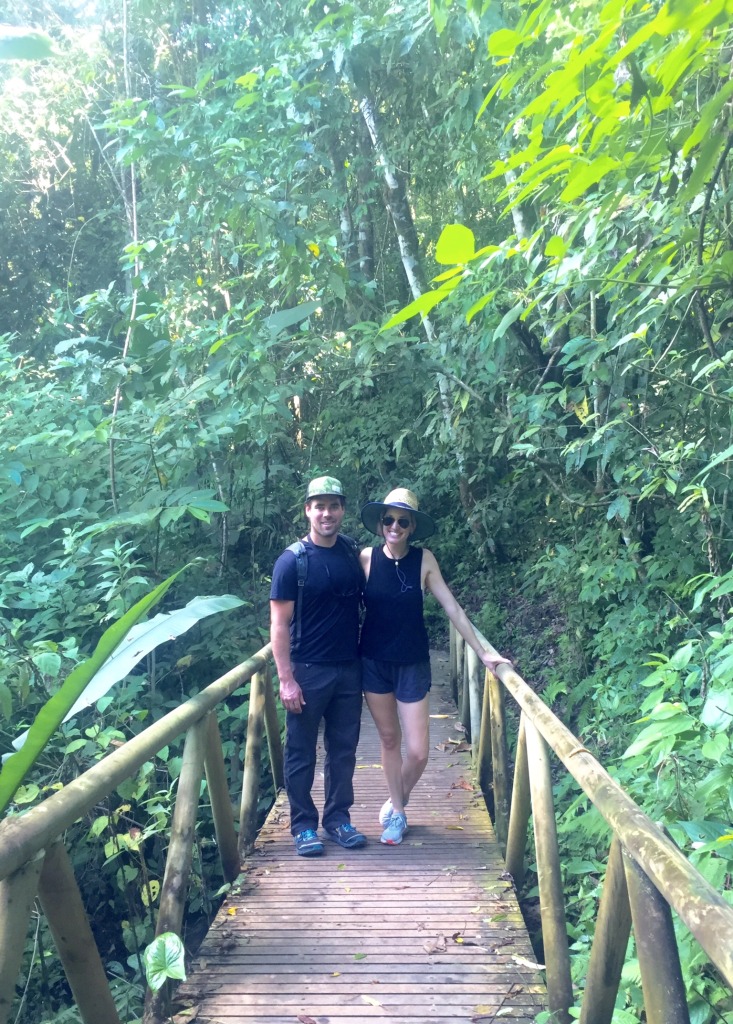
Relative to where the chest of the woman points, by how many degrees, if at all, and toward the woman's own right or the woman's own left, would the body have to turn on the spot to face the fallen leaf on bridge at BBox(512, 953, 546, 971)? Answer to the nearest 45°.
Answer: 0° — they already face it

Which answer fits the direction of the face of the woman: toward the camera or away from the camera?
toward the camera

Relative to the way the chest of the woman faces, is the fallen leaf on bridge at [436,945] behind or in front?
in front

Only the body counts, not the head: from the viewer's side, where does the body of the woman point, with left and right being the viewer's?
facing the viewer

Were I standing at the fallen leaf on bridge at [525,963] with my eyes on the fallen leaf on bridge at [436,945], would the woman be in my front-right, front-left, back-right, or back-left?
front-right
